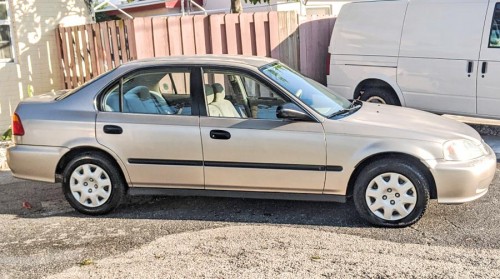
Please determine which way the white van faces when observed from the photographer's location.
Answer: facing to the right of the viewer

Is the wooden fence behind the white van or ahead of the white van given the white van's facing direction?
behind

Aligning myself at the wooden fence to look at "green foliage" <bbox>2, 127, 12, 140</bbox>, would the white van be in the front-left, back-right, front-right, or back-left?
back-left

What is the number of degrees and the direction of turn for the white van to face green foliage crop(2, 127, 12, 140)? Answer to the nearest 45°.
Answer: approximately 180°
